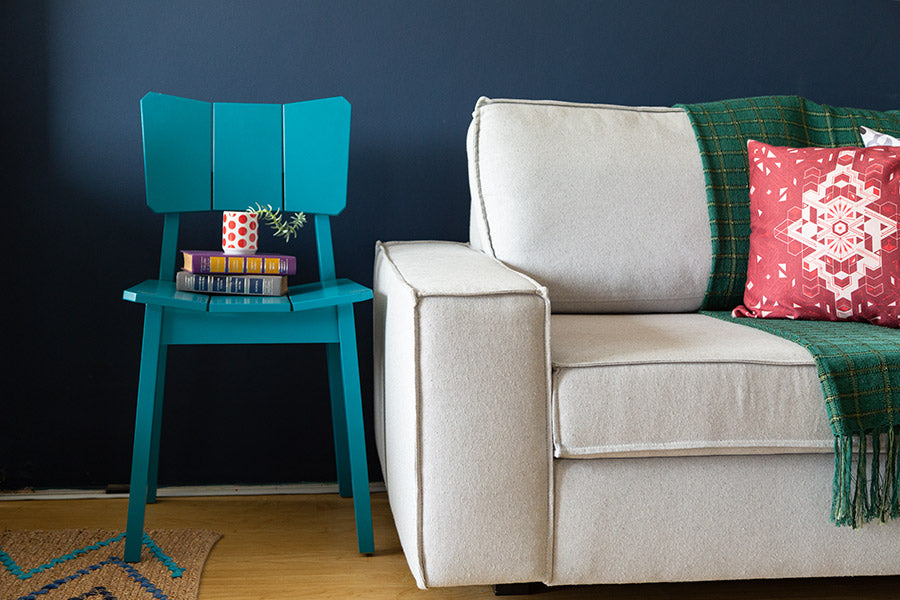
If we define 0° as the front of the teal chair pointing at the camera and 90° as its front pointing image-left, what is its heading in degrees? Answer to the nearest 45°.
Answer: approximately 0°

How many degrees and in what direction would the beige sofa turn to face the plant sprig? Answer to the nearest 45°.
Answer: approximately 135° to its right

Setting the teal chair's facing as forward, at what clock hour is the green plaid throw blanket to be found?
The green plaid throw blanket is roughly at 10 o'clock from the teal chair.

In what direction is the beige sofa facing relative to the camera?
toward the camera
